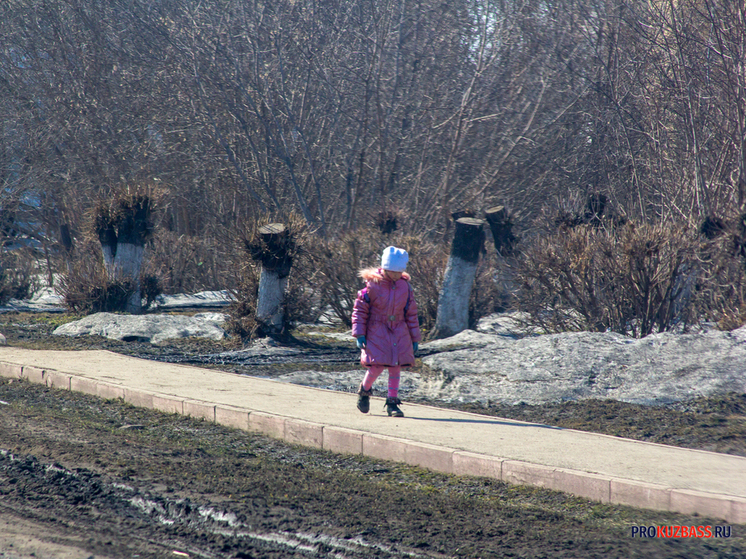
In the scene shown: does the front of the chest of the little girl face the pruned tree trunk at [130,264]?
no

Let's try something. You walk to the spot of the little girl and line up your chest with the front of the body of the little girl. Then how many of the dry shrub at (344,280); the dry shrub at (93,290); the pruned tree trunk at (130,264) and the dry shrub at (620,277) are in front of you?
0

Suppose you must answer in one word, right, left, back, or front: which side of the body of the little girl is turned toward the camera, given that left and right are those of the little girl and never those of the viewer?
front

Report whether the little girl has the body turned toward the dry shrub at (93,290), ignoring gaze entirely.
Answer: no

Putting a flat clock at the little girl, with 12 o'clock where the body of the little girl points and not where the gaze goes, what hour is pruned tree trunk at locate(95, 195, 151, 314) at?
The pruned tree trunk is roughly at 5 o'clock from the little girl.

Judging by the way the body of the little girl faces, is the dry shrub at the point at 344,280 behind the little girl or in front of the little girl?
behind

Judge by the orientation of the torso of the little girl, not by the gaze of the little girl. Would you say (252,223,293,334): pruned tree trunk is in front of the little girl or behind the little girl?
behind

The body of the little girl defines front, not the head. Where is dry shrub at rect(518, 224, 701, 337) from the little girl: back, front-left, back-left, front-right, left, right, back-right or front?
back-left

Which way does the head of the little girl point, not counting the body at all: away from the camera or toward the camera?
toward the camera

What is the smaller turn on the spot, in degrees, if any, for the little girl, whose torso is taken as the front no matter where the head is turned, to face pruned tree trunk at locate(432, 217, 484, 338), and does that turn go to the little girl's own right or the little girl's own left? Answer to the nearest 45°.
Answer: approximately 180°

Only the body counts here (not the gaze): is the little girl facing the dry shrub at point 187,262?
no

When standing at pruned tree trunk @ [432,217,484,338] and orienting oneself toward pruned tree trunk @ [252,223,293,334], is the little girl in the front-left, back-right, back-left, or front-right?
front-left
